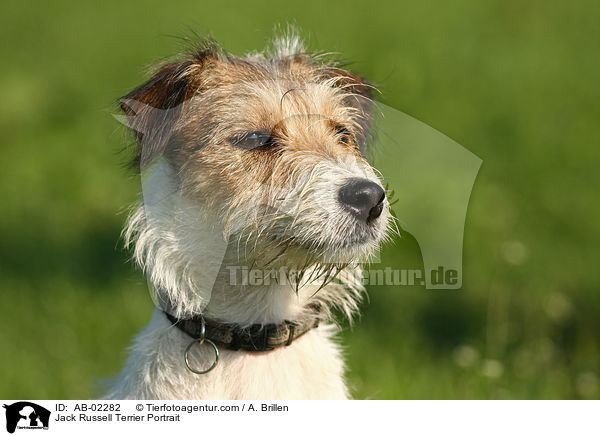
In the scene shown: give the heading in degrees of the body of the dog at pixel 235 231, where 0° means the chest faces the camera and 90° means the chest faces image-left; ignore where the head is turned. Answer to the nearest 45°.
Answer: approximately 315°
